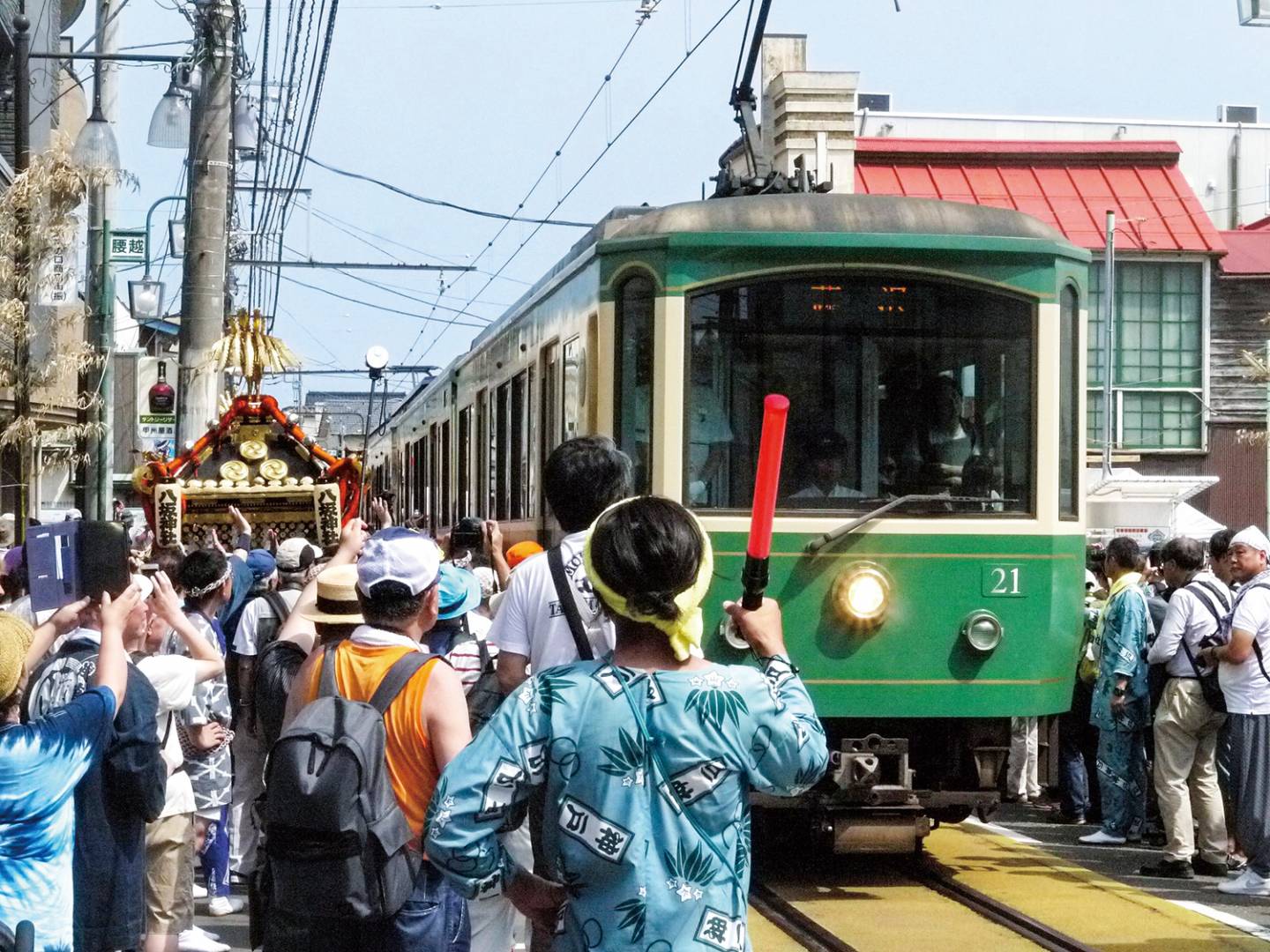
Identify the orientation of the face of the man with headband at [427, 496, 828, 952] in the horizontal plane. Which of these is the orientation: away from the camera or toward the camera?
away from the camera

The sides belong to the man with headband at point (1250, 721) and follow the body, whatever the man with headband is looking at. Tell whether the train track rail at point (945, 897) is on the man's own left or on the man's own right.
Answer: on the man's own left

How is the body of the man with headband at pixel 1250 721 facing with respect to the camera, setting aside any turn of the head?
to the viewer's left

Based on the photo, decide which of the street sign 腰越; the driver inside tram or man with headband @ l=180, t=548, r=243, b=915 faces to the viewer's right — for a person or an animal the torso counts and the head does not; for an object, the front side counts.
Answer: the man with headband

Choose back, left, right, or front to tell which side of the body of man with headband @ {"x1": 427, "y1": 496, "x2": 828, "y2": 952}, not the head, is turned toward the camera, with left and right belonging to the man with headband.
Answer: back

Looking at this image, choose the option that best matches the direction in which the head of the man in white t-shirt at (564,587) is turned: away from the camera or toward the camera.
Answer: away from the camera
